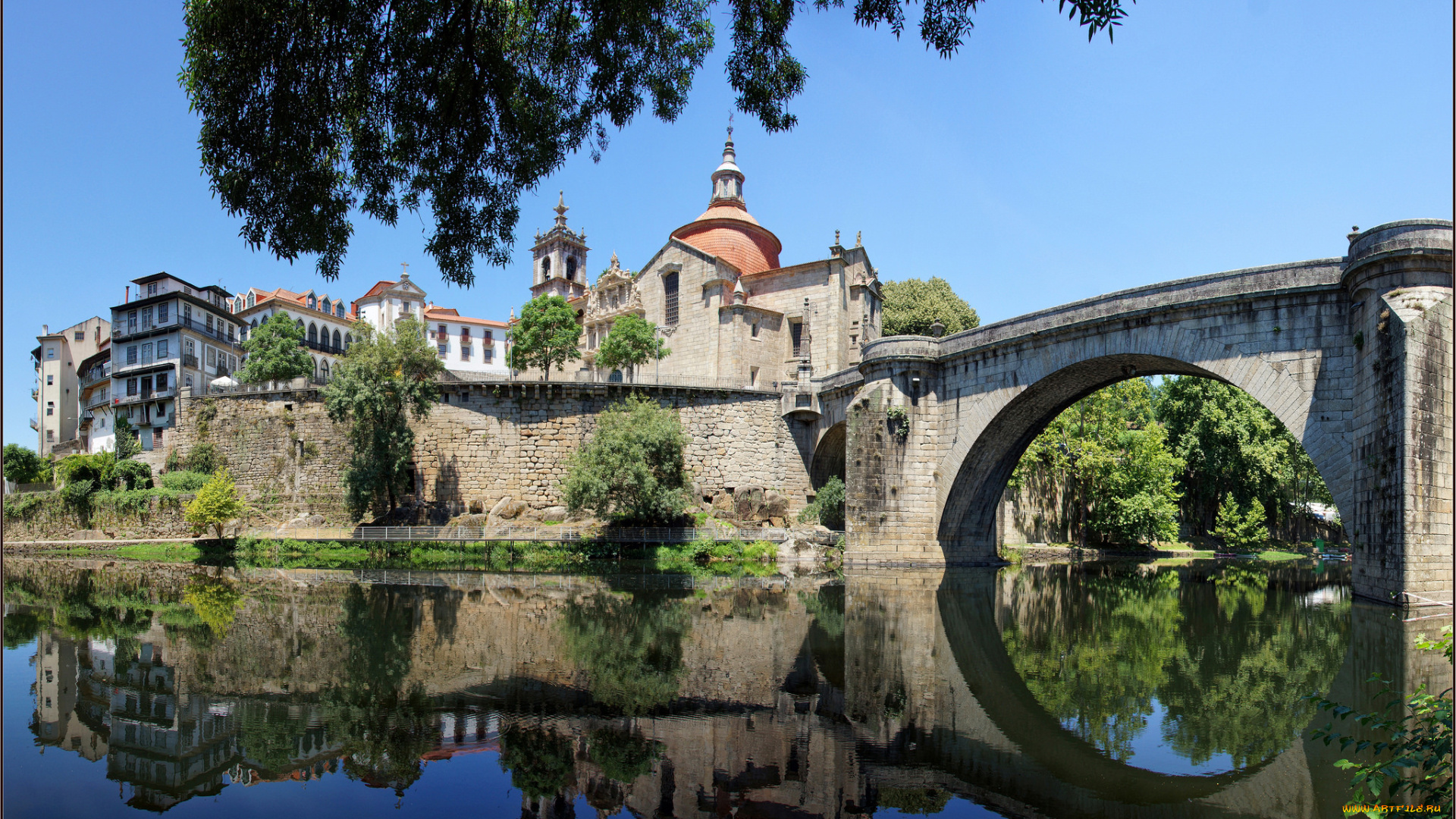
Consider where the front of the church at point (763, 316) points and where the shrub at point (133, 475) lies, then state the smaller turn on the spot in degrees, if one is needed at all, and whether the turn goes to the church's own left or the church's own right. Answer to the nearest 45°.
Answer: approximately 45° to the church's own right

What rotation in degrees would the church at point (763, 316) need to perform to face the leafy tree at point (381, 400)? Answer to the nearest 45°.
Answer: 0° — it already faces it

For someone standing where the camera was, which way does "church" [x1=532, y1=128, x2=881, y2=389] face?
facing the viewer and to the left of the viewer

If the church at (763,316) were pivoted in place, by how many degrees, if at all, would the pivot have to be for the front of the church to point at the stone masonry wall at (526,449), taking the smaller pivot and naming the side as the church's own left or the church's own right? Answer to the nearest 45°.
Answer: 0° — it already faces it

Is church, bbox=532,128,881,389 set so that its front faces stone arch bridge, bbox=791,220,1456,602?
no

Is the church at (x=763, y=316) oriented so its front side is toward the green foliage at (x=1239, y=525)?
no
